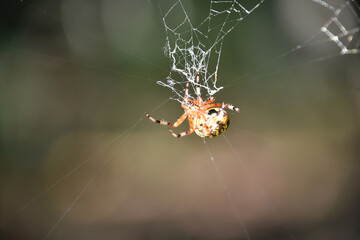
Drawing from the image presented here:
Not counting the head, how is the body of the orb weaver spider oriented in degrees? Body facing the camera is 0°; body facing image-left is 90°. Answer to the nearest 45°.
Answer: approximately 90°
